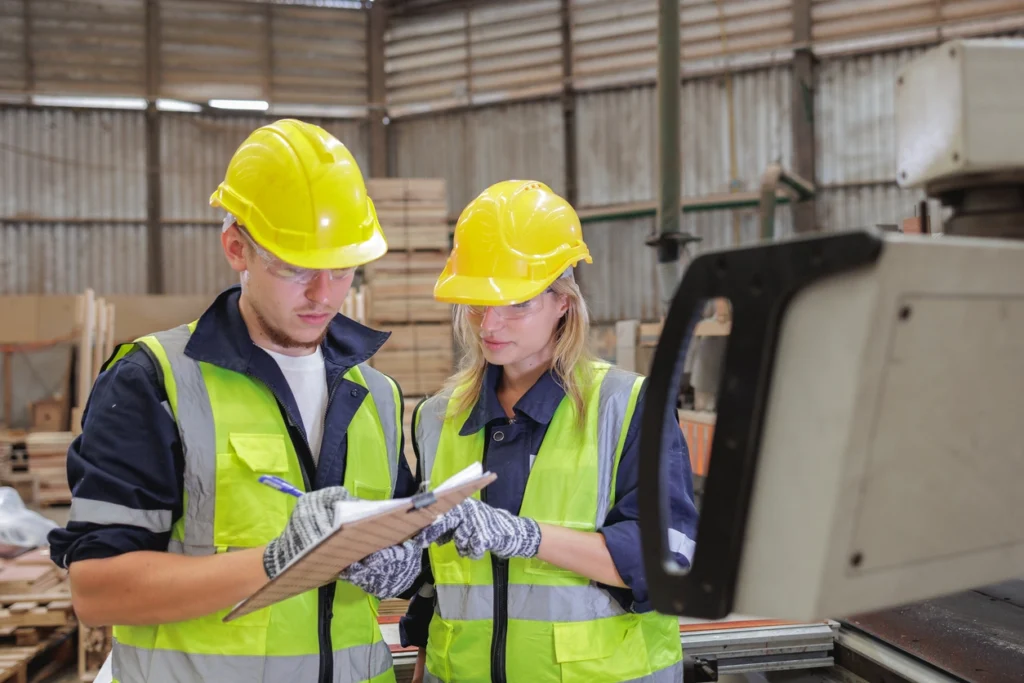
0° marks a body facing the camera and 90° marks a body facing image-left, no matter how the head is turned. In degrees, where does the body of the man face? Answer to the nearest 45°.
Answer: approximately 315°

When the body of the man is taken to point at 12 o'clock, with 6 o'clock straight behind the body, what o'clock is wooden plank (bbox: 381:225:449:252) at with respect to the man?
The wooden plank is roughly at 8 o'clock from the man.

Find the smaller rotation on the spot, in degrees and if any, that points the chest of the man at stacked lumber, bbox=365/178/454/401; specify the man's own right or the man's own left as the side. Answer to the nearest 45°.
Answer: approximately 135° to the man's own left

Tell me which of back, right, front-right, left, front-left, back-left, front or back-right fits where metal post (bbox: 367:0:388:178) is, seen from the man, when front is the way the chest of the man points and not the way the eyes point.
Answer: back-left

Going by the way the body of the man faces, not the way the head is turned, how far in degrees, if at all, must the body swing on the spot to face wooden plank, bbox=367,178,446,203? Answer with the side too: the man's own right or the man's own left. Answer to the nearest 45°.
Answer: approximately 135° to the man's own left

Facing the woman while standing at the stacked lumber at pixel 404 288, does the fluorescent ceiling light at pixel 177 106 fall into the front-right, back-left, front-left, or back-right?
back-right

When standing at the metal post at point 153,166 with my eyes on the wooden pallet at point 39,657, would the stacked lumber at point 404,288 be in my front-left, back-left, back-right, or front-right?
front-left

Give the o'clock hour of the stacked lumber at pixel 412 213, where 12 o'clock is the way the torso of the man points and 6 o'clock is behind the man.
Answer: The stacked lumber is roughly at 8 o'clock from the man.

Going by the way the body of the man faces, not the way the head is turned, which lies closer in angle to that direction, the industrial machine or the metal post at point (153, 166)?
the industrial machine

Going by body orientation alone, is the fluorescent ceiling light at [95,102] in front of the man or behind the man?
behind

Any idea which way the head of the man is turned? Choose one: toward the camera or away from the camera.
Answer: toward the camera

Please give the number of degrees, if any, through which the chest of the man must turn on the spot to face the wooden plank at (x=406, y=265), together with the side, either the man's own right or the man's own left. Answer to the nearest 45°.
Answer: approximately 135° to the man's own left

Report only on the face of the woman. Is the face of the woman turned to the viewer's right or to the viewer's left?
to the viewer's left

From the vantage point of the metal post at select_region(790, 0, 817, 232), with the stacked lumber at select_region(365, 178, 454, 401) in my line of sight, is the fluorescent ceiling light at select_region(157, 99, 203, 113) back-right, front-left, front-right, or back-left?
front-right

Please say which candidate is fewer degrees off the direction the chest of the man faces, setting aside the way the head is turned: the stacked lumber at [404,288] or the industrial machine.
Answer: the industrial machine
